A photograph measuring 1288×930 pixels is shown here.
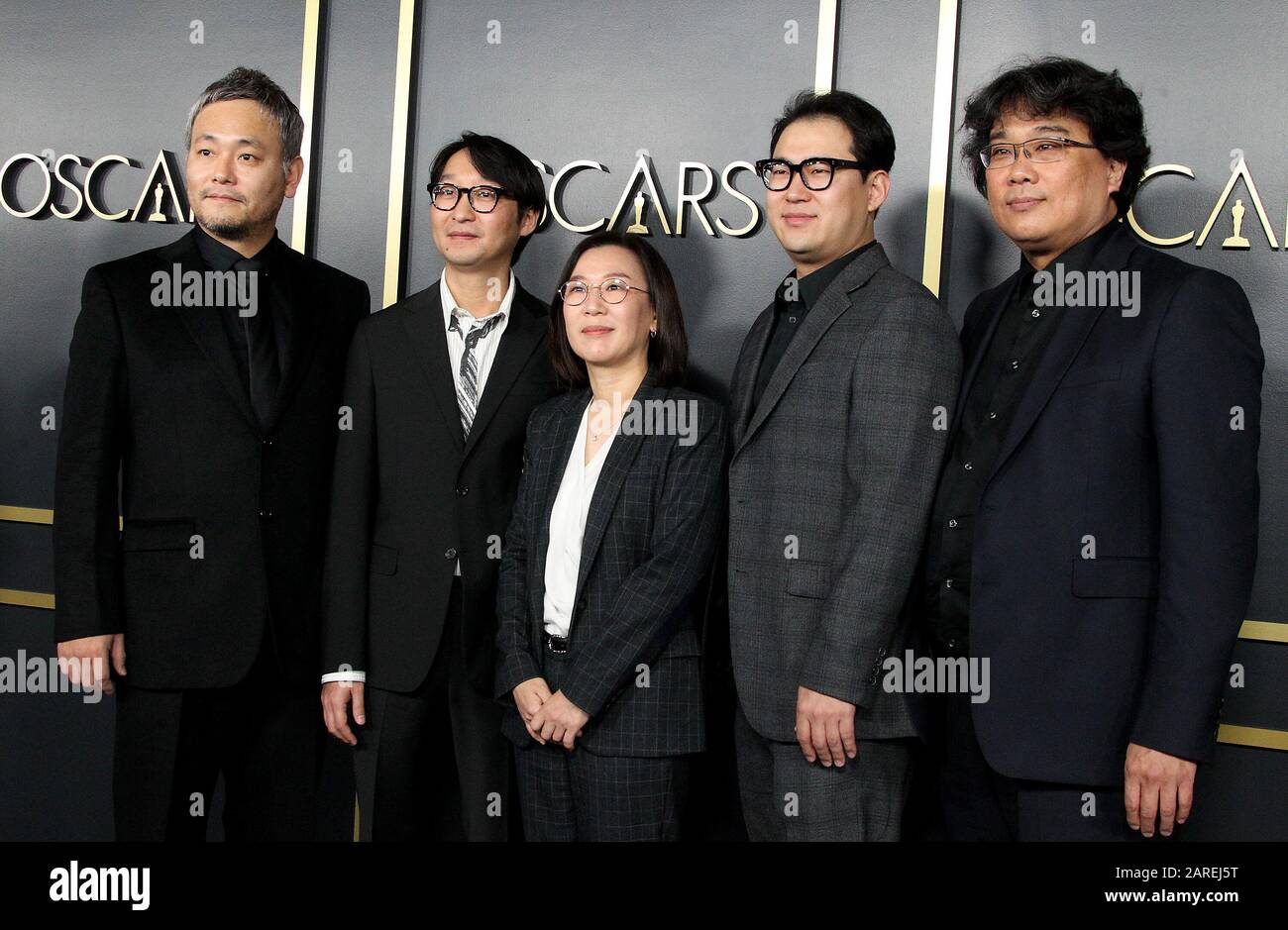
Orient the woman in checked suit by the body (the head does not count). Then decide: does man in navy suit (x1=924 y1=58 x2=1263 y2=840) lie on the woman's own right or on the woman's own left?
on the woman's own left

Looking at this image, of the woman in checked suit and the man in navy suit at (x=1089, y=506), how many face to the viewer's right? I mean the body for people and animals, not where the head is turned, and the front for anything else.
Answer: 0

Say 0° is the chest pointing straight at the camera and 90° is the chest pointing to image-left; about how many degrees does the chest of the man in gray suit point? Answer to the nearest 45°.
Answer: approximately 45°

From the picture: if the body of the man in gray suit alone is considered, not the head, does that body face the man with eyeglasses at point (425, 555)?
no

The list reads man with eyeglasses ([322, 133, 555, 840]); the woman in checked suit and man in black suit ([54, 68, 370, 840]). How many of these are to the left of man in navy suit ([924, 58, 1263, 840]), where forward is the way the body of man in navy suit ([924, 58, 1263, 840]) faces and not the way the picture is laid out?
0

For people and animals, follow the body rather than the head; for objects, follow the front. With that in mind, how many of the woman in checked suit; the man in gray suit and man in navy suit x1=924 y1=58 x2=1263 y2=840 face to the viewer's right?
0

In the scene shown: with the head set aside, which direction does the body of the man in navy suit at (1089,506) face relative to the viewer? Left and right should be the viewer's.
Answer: facing the viewer and to the left of the viewer

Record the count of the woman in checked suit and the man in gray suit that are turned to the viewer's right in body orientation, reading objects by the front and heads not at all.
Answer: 0

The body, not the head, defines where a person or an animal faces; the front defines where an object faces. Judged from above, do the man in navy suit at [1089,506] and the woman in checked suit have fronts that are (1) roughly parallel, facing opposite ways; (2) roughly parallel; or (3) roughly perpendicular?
roughly parallel

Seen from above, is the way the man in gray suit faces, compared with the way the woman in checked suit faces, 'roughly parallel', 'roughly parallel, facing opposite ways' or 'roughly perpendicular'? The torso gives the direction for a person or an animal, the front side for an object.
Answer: roughly parallel

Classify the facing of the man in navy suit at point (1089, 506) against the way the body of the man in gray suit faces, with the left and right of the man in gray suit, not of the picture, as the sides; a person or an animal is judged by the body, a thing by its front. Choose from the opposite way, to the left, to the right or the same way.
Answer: the same way
